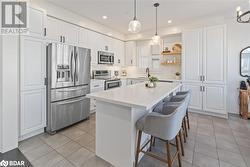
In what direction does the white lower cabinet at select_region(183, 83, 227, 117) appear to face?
toward the camera

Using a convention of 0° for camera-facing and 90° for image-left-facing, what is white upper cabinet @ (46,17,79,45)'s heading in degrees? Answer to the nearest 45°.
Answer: approximately 315°

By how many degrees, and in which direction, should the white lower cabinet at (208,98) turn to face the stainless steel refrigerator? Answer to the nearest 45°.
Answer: approximately 45° to its right

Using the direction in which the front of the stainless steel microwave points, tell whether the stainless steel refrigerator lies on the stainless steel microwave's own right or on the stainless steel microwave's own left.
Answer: on the stainless steel microwave's own right

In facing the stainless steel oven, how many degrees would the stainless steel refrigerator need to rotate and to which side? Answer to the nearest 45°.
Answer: approximately 90° to its left

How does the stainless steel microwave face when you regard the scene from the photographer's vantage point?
facing the viewer and to the right of the viewer

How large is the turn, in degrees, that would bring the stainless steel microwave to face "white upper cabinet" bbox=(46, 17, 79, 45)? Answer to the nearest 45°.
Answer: approximately 90° to its right

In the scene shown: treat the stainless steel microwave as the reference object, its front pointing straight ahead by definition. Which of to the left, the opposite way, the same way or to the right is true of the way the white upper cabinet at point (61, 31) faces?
the same way

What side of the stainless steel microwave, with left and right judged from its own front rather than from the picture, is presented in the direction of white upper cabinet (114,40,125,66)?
left

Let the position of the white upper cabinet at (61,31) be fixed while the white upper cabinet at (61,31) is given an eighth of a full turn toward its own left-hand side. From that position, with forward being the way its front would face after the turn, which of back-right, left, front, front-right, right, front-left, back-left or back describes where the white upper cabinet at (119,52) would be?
front-left

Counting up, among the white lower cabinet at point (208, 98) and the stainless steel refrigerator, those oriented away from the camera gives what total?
0

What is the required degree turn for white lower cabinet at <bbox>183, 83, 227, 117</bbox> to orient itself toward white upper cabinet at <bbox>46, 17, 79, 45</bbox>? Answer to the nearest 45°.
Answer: approximately 45° to its right
